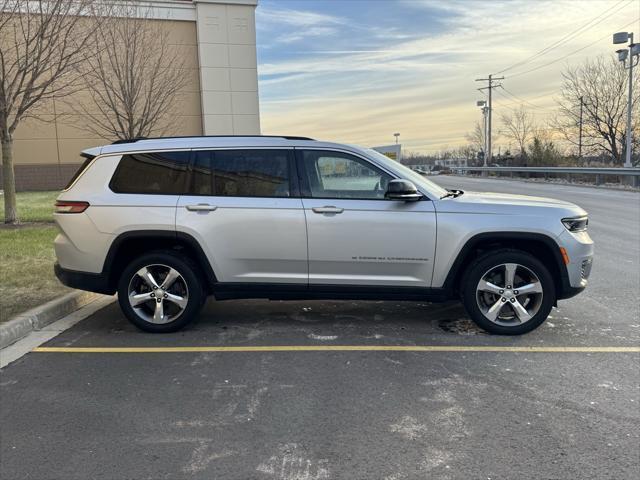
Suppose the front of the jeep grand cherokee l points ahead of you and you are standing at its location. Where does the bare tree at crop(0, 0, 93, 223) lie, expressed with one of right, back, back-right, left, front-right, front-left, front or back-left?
back-left

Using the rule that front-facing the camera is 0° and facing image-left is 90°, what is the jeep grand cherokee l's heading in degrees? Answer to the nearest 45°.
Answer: approximately 270°

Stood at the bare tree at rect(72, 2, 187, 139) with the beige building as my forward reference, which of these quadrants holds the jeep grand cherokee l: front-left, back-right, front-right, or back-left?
back-right

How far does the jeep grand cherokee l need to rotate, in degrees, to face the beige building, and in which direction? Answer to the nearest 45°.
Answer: approximately 90° to its left

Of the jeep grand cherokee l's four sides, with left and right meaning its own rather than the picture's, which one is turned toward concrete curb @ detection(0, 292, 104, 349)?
back

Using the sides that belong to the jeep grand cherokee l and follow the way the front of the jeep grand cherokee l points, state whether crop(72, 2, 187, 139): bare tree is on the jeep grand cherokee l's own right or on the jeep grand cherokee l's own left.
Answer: on the jeep grand cherokee l's own left

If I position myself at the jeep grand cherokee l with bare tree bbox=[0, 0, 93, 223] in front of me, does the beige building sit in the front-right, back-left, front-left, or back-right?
front-right

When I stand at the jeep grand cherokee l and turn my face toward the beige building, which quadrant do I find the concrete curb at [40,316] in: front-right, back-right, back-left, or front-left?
front-left
